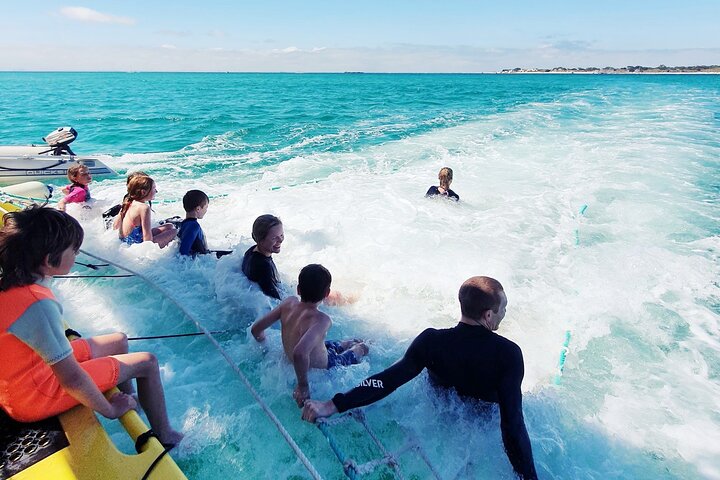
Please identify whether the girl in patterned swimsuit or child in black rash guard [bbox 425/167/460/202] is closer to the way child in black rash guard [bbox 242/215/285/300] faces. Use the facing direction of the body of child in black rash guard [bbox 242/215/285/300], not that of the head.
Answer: the child in black rash guard

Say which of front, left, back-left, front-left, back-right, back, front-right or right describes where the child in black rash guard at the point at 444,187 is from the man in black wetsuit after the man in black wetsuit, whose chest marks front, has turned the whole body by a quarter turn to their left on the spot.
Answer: front-right

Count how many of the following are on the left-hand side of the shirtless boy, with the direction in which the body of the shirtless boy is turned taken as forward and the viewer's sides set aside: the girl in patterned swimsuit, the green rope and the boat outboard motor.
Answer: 2

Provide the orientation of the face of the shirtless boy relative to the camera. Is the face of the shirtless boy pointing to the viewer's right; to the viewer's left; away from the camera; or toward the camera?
away from the camera

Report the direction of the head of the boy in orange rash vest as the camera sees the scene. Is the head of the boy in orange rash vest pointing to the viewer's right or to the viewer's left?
to the viewer's right

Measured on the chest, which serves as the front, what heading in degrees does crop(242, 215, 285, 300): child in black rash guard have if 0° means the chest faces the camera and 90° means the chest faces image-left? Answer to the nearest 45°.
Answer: approximately 270°

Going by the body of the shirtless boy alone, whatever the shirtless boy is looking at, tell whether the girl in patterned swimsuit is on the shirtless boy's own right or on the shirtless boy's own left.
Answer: on the shirtless boy's own left

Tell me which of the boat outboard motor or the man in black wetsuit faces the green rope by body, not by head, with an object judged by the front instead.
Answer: the man in black wetsuit

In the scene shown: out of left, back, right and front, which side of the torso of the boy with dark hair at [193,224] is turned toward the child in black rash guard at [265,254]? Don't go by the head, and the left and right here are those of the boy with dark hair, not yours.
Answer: right

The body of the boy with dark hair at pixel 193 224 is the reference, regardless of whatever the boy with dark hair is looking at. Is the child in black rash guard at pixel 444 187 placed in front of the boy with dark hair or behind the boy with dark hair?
in front
